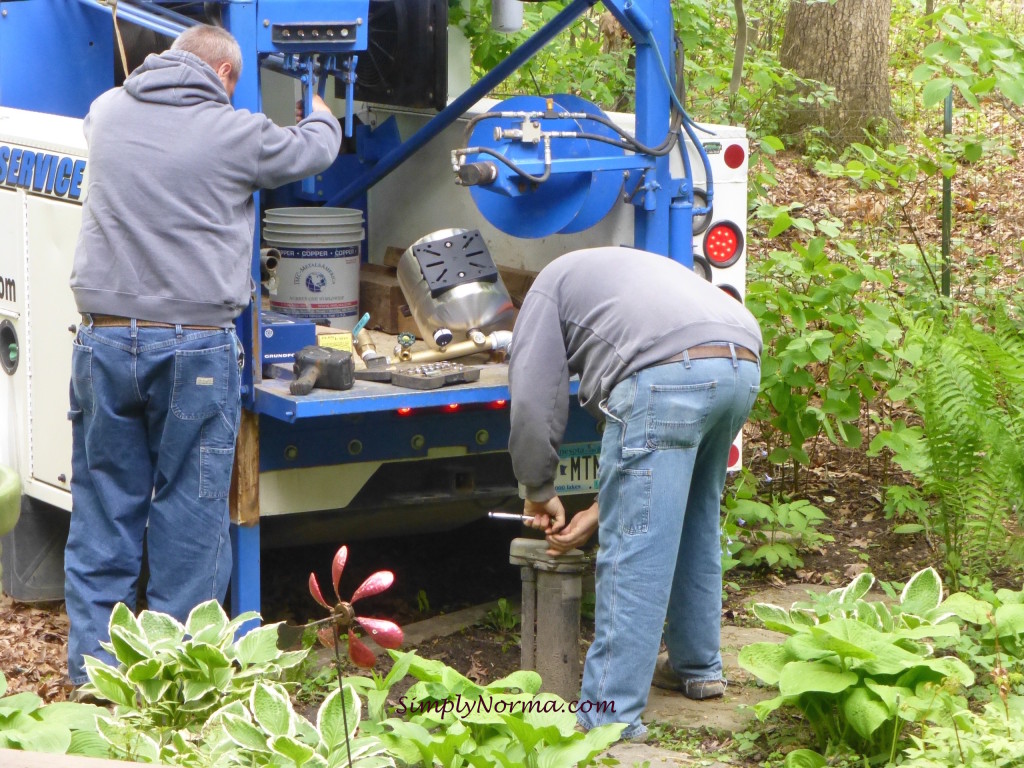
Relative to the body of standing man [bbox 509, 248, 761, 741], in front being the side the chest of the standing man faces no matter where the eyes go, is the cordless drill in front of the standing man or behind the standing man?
in front

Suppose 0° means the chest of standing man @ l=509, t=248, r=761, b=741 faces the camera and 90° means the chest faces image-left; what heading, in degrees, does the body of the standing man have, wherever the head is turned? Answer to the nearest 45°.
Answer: approximately 135°

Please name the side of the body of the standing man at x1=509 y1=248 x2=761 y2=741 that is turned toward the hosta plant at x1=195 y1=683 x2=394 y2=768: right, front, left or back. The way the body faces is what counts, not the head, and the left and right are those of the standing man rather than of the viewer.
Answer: left

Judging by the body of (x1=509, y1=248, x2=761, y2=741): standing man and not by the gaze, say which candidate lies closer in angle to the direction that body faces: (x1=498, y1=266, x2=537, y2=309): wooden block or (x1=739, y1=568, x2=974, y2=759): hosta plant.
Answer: the wooden block

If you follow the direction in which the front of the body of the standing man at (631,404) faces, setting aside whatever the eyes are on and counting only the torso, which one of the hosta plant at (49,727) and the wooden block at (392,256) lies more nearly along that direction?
the wooden block

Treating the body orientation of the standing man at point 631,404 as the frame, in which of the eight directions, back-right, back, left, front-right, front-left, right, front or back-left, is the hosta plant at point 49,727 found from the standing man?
left

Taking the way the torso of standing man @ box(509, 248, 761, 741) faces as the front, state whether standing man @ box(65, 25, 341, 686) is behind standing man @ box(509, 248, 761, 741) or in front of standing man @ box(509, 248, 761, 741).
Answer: in front

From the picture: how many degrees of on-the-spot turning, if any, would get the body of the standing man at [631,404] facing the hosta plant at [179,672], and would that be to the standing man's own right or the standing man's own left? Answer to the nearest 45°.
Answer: approximately 90° to the standing man's own left

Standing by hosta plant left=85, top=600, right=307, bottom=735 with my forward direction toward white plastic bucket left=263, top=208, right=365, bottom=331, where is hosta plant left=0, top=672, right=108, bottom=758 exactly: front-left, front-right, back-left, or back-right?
back-left
